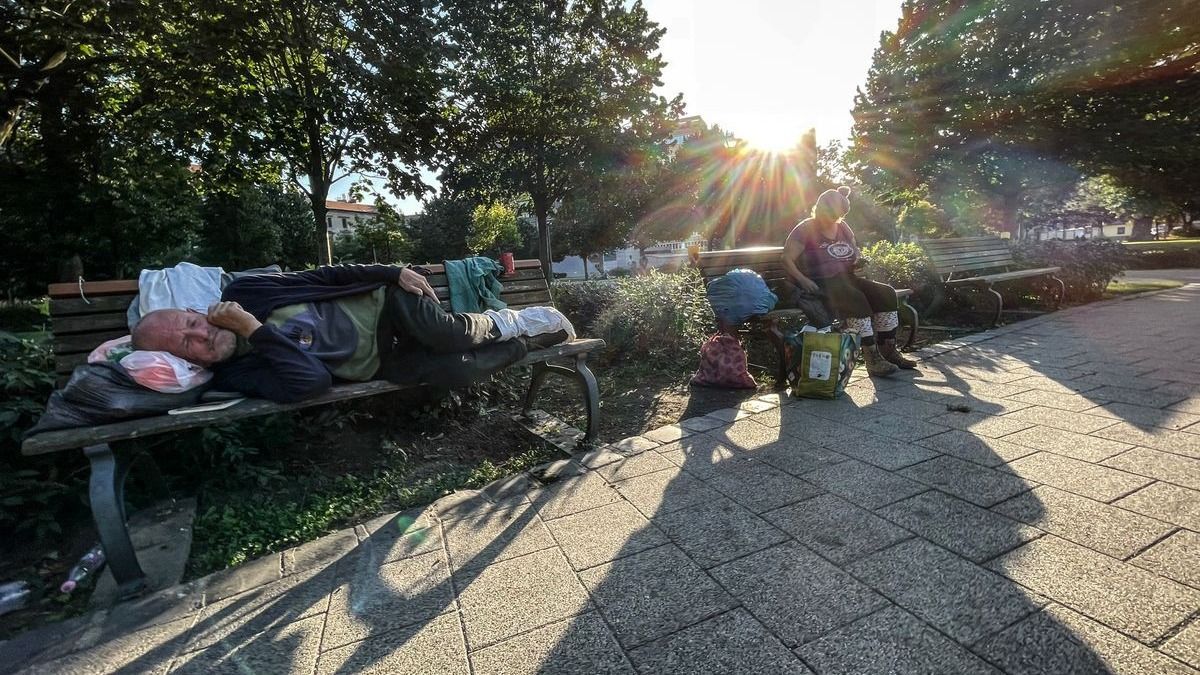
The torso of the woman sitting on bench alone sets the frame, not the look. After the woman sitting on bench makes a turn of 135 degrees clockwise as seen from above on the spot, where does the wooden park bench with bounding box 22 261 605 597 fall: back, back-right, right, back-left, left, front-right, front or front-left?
front-left

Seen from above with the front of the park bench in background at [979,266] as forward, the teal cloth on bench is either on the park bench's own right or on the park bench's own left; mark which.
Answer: on the park bench's own right

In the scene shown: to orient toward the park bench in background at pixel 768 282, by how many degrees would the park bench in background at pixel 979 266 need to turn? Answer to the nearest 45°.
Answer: approximately 45° to its right

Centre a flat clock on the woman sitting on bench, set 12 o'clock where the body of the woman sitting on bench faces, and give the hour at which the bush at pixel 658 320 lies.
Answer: The bush is roughly at 5 o'clock from the woman sitting on bench.

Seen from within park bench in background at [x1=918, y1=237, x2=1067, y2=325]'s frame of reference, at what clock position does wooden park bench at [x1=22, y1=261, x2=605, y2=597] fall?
The wooden park bench is roughly at 2 o'clock from the park bench in background.

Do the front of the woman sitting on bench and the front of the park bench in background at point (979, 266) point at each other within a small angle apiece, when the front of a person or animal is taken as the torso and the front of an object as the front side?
no

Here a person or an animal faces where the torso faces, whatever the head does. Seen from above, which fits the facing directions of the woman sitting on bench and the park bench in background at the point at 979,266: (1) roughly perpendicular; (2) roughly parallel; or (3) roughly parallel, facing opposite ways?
roughly parallel

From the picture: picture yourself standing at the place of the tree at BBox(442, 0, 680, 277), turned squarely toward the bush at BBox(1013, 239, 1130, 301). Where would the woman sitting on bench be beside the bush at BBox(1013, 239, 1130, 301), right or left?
right

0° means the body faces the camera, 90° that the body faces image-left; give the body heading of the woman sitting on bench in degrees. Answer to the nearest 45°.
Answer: approximately 315°

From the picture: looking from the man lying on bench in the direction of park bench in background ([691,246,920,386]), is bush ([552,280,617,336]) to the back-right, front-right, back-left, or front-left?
front-left

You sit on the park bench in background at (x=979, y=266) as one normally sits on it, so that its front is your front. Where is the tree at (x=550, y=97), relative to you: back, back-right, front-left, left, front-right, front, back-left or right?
back-right

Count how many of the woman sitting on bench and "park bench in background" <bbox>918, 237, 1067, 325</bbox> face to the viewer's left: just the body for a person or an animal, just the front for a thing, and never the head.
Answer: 0

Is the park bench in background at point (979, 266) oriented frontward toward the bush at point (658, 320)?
no

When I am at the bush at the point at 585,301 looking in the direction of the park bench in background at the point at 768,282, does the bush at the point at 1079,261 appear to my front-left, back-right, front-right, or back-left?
front-left

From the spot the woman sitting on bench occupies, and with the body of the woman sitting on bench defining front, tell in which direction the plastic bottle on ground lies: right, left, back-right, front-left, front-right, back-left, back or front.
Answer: right

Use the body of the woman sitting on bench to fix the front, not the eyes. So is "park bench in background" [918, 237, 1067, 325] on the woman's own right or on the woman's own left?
on the woman's own left
